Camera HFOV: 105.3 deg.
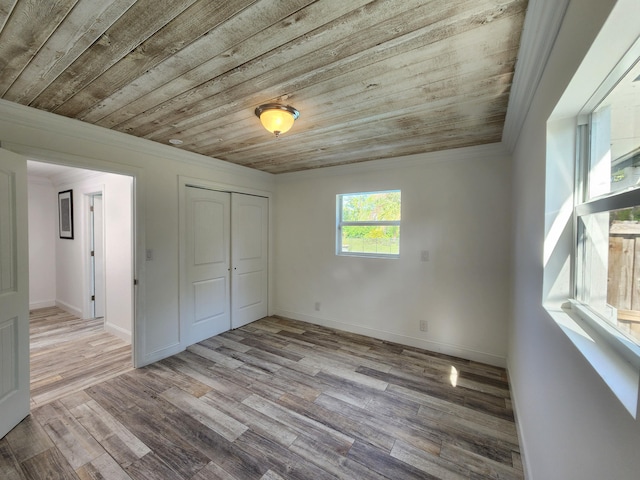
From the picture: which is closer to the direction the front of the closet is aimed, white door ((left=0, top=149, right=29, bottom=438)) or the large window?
the large window

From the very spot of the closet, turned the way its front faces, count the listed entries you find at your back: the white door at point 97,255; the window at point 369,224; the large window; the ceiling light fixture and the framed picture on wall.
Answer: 2

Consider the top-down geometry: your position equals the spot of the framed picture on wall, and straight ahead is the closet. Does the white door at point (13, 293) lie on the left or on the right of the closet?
right

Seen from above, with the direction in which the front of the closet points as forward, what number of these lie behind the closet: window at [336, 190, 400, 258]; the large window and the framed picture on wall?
1

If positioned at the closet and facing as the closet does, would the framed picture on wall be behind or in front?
behind

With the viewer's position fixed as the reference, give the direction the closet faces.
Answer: facing the viewer and to the right of the viewer

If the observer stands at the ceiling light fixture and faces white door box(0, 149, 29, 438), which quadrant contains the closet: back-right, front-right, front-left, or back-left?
front-right

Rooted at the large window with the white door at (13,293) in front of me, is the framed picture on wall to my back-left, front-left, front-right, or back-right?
front-right

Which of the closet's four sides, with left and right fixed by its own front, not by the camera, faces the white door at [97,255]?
back

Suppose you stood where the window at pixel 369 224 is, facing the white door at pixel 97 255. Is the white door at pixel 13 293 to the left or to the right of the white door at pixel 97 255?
left

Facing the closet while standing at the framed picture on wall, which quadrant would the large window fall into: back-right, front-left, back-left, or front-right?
front-right
